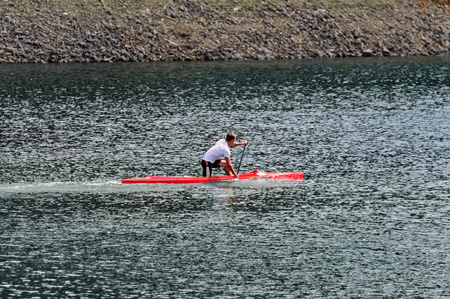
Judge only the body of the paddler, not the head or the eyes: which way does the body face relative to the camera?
to the viewer's right
